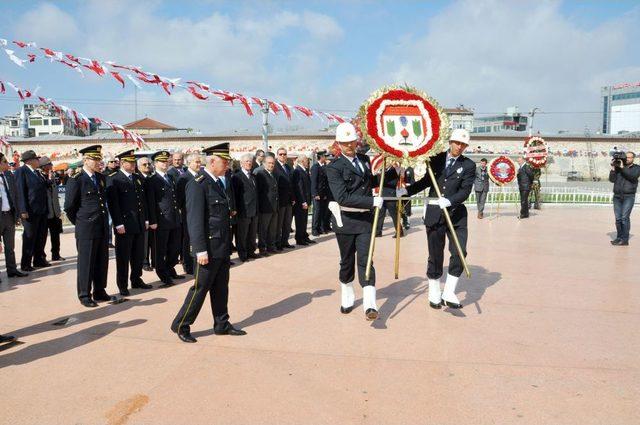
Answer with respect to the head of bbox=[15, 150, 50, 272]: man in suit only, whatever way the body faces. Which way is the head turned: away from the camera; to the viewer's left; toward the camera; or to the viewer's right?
to the viewer's right

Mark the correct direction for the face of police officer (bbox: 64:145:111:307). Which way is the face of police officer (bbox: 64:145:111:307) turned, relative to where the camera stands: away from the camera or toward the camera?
toward the camera

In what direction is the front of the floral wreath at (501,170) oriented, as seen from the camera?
facing the viewer

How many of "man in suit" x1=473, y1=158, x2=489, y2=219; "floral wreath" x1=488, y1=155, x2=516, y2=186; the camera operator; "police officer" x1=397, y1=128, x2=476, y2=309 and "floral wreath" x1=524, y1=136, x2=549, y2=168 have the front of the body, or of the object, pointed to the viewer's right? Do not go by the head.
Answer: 0

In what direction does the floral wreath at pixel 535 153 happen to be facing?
toward the camera

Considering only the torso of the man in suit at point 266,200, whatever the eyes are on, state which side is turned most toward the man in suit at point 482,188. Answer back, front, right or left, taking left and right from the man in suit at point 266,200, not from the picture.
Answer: left

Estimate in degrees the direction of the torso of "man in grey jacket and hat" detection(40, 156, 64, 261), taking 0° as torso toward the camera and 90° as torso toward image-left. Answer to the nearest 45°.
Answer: approximately 315°

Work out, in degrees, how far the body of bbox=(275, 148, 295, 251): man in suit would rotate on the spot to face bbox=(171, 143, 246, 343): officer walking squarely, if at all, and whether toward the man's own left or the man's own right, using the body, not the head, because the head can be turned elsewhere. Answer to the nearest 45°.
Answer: approximately 45° to the man's own right

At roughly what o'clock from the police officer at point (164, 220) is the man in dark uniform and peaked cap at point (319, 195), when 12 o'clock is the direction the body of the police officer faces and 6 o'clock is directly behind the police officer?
The man in dark uniform and peaked cap is roughly at 9 o'clock from the police officer.

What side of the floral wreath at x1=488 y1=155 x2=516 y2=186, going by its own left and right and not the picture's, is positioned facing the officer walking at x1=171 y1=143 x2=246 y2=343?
front

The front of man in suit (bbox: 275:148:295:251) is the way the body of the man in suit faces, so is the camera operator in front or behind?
in front

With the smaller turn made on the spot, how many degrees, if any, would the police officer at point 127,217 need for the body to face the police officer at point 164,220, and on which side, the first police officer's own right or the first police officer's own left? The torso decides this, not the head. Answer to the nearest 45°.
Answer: approximately 90° to the first police officer's own left

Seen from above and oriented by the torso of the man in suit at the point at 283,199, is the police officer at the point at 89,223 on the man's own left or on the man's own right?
on the man's own right

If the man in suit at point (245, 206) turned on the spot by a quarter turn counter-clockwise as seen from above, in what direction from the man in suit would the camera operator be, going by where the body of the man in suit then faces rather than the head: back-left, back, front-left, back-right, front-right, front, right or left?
front-right

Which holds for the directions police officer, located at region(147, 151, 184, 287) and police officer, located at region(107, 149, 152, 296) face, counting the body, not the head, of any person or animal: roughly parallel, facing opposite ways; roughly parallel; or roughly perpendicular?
roughly parallel

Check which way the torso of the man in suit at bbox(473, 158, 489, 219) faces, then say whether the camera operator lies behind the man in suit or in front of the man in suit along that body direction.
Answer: in front

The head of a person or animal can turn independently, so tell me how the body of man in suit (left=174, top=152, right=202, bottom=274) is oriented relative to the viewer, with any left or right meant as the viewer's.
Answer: facing the viewer and to the right of the viewer
